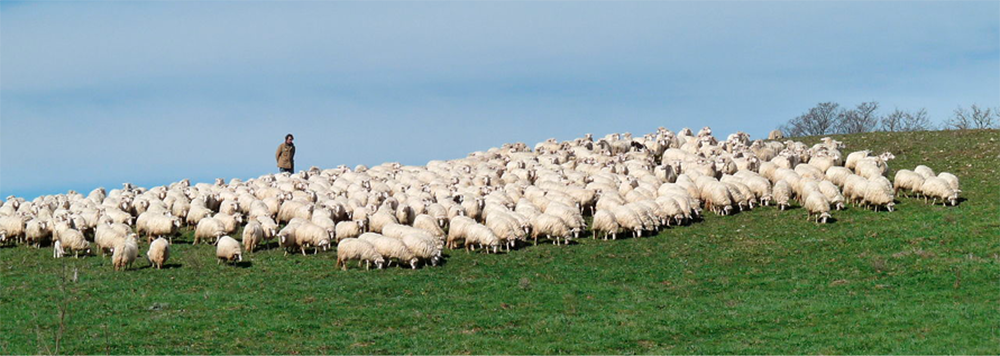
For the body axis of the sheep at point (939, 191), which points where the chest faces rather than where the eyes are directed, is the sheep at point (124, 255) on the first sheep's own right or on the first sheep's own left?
on the first sheep's own right

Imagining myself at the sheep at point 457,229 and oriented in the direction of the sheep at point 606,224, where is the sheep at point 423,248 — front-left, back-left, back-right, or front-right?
back-right

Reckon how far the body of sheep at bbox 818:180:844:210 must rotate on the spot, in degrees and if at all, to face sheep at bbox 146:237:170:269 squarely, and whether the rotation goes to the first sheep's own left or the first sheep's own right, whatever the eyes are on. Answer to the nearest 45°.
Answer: approximately 90° to the first sheep's own right
